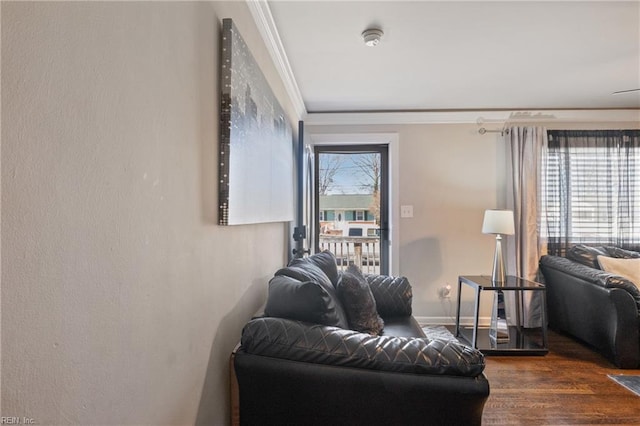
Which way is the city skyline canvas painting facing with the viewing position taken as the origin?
facing to the right of the viewer

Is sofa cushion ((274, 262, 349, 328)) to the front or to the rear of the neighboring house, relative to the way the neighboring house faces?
to the front

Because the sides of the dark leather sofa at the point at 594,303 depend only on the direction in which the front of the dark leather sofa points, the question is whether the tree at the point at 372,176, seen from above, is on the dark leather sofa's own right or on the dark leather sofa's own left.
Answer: on the dark leather sofa's own right

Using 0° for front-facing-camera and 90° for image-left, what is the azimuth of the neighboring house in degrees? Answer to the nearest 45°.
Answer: approximately 0°

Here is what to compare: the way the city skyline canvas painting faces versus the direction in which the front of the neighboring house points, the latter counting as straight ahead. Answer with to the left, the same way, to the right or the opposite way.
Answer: to the left

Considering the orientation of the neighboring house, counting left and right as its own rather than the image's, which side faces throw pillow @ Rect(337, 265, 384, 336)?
front

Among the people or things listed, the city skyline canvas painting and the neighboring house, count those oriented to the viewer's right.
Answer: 1
